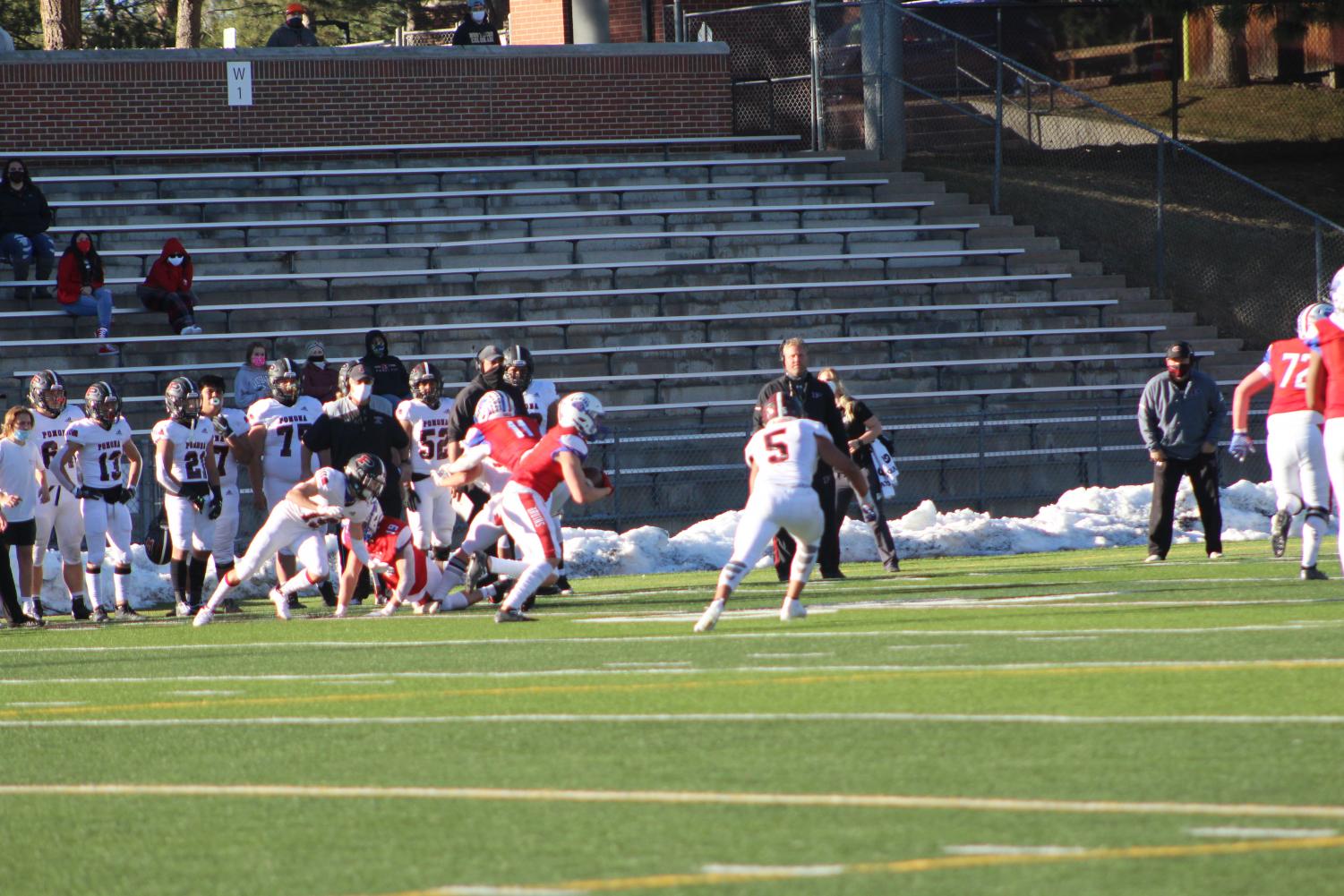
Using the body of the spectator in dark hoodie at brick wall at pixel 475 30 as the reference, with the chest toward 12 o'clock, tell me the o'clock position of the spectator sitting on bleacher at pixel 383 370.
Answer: the spectator sitting on bleacher at pixel 383 370 is roughly at 12 o'clock from the spectator in dark hoodie at brick wall at pixel 475 30.

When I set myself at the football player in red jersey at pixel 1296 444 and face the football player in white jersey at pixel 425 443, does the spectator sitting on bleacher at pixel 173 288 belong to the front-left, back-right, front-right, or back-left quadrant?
front-right

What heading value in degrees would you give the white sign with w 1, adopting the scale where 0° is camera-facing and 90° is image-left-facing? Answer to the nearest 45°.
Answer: approximately 0°

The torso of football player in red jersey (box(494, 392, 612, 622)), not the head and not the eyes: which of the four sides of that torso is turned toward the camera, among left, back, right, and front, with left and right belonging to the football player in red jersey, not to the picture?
right

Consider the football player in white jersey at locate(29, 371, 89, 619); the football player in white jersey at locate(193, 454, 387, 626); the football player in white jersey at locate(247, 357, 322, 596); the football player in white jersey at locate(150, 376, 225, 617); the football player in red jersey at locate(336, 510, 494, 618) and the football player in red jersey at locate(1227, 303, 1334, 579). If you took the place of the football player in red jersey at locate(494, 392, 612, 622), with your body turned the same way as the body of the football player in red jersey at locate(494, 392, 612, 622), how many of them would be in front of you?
1

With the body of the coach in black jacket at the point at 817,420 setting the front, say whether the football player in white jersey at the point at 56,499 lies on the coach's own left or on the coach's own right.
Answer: on the coach's own right

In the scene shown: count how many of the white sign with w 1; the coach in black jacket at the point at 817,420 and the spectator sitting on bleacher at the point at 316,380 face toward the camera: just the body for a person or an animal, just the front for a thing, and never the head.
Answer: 3

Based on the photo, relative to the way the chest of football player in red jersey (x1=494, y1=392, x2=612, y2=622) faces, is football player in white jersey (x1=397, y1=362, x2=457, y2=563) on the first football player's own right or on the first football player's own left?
on the first football player's own left

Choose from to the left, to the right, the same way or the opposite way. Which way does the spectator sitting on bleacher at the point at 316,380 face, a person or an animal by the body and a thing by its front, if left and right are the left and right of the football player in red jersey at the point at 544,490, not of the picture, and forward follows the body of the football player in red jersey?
to the right

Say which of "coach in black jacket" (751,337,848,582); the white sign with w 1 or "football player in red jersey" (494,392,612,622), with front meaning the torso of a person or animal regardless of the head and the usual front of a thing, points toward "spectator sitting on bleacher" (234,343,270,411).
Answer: the white sign with w 1

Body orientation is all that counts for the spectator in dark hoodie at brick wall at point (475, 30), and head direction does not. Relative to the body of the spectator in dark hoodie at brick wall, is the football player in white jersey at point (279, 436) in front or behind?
in front

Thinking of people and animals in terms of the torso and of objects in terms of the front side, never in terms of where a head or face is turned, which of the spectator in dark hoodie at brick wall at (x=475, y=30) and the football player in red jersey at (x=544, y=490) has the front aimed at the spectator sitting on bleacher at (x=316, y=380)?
the spectator in dark hoodie at brick wall at (x=475, y=30)

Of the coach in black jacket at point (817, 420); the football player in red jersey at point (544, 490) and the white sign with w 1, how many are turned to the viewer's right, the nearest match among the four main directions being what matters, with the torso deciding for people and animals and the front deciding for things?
1

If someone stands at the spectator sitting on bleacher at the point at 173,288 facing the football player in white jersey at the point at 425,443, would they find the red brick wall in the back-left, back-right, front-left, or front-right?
back-left

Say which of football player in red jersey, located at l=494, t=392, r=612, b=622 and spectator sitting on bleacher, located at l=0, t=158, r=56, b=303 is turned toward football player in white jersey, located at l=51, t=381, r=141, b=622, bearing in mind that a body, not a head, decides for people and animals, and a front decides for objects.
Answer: the spectator sitting on bleacher

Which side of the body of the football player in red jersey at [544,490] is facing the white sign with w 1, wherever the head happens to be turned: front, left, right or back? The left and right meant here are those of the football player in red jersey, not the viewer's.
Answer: left

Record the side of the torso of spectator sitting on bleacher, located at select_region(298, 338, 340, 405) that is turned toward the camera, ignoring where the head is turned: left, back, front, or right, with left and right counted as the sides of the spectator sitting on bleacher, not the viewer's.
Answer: front

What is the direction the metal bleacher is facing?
toward the camera

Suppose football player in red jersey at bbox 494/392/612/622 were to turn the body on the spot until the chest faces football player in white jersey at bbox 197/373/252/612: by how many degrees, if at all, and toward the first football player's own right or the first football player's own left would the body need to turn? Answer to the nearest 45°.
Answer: approximately 135° to the first football player's own left

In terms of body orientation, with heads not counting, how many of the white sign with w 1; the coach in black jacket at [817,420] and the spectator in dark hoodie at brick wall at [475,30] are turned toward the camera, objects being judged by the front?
3
